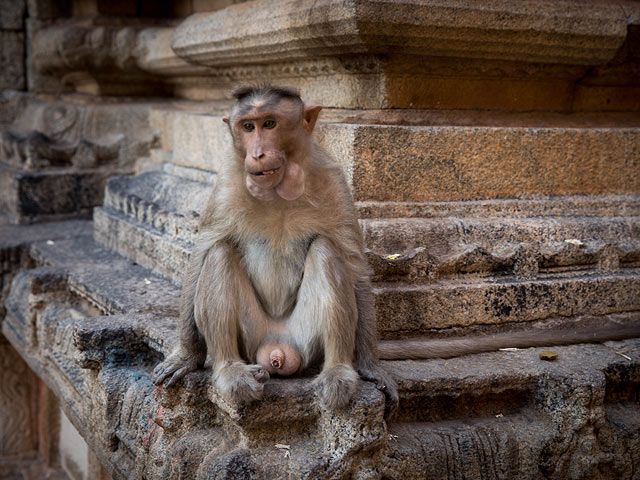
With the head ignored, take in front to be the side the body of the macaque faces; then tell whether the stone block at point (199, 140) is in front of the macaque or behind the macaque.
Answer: behind
